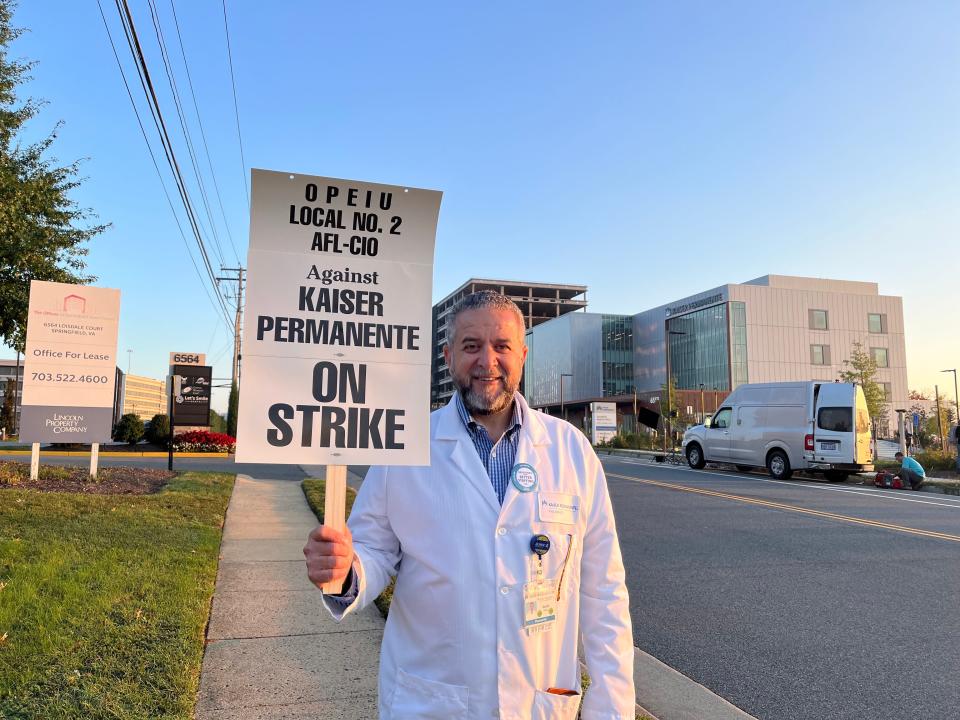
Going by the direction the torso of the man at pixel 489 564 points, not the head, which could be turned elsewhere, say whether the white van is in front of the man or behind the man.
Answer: behind

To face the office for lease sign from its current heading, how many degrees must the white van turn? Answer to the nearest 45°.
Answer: approximately 90° to its left

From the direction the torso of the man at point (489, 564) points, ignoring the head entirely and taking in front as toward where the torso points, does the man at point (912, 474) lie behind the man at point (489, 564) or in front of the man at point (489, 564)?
behind

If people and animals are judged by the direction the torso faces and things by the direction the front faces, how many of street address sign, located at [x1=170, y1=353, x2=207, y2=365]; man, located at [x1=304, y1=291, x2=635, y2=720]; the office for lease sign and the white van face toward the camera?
3

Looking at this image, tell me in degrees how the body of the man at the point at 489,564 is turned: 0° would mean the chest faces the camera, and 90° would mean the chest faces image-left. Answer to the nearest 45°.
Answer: approximately 0°

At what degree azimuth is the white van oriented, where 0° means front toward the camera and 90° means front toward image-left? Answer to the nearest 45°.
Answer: approximately 135°
